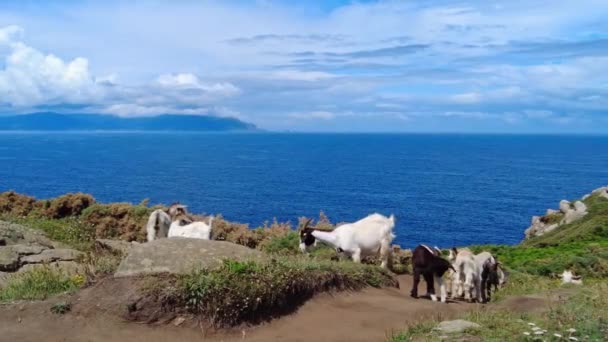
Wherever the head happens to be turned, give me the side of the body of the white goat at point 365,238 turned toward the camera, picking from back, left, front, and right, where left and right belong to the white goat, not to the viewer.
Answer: left

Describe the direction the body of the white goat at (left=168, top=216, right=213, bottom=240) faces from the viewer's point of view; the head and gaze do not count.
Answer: to the viewer's left

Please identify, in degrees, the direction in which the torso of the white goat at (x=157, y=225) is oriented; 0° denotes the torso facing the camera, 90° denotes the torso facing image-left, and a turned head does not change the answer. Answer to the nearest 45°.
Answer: approximately 180°

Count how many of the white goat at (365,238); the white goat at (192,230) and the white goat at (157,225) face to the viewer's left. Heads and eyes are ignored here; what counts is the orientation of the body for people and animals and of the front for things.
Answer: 2

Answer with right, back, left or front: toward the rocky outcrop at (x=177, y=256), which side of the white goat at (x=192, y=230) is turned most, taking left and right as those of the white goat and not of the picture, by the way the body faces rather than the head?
left

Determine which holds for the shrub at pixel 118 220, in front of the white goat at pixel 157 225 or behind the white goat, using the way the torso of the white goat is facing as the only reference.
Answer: in front

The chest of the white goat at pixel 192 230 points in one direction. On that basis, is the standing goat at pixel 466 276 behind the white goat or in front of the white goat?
behind

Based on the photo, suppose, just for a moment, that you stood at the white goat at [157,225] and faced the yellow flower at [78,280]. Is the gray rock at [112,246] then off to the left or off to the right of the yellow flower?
right

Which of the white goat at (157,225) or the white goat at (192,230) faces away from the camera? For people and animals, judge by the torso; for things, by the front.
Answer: the white goat at (157,225)

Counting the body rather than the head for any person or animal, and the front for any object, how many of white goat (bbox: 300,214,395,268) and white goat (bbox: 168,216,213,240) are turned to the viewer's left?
2
